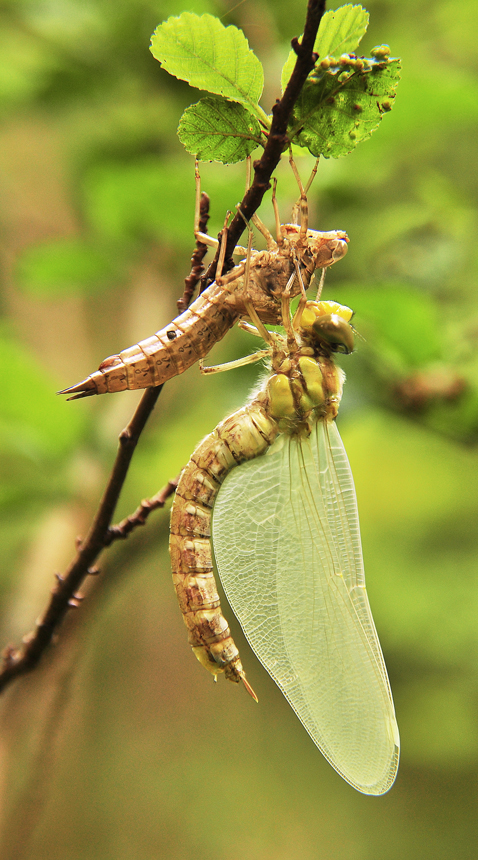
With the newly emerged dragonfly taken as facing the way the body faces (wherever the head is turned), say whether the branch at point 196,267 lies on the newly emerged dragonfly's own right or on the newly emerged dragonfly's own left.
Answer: on the newly emerged dragonfly's own right

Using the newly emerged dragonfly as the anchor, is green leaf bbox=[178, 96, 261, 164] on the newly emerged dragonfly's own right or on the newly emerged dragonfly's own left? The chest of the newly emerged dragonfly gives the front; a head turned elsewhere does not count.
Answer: on the newly emerged dragonfly's own right

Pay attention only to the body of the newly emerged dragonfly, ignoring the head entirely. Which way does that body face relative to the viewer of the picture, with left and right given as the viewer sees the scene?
facing to the right of the viewer

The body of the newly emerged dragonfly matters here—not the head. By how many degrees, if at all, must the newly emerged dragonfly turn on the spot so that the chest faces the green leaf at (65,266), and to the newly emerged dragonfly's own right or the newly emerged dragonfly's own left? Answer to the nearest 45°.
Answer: approximately 180°
